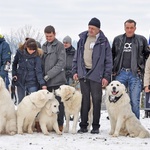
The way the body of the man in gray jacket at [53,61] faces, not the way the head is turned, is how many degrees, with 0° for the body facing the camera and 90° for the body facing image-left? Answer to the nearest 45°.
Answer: approximately 45°

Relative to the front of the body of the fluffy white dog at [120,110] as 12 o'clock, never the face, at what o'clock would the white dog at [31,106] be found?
The white dog is roughly at 1 o'clock from the fluffy white dog.

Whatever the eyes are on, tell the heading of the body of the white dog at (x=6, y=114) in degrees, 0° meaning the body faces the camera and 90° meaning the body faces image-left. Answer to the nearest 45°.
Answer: approximately 45°

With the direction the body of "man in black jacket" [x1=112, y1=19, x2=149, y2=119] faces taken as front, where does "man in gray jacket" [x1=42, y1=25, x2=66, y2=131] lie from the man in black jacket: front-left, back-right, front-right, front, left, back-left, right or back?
right

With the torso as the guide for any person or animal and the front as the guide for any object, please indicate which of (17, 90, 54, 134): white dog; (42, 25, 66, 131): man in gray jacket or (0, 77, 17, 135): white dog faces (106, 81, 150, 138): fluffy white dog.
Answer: (17, 90, 54, 134): white dog

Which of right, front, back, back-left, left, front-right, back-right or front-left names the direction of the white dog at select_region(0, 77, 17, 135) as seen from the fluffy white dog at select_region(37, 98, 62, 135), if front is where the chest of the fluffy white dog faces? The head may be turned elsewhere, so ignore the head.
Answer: back-right

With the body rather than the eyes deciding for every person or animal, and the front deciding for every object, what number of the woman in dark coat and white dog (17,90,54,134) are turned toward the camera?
1

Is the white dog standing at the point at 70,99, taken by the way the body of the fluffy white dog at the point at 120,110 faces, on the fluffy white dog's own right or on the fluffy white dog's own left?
on the fluffy white dog's own right
